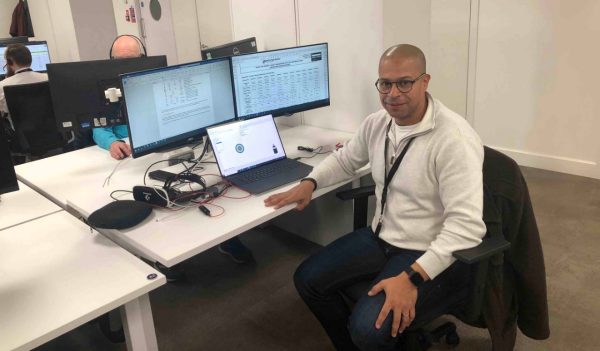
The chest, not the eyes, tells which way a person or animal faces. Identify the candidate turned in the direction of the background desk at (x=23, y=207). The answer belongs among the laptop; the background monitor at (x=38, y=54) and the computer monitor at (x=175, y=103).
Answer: the background monitor

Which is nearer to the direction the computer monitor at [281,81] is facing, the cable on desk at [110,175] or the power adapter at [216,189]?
the power adapter

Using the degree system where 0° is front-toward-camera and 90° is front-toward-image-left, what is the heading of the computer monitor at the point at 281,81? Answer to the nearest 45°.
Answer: approximately 0°

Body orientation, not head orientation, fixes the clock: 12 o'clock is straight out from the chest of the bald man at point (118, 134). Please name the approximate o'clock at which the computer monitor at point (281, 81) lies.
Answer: The computer monitor is roughly at 10 o'clock from the bald man.

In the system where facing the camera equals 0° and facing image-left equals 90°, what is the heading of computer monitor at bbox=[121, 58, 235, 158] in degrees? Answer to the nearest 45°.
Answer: approximately 315°

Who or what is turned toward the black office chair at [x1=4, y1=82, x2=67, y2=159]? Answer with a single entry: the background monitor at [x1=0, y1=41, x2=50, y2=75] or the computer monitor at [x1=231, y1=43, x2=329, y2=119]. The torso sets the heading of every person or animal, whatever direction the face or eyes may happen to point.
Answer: the background monitor

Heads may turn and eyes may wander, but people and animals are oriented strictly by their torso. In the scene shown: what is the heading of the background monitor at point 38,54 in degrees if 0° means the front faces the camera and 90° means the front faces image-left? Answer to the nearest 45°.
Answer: approximately 0°
